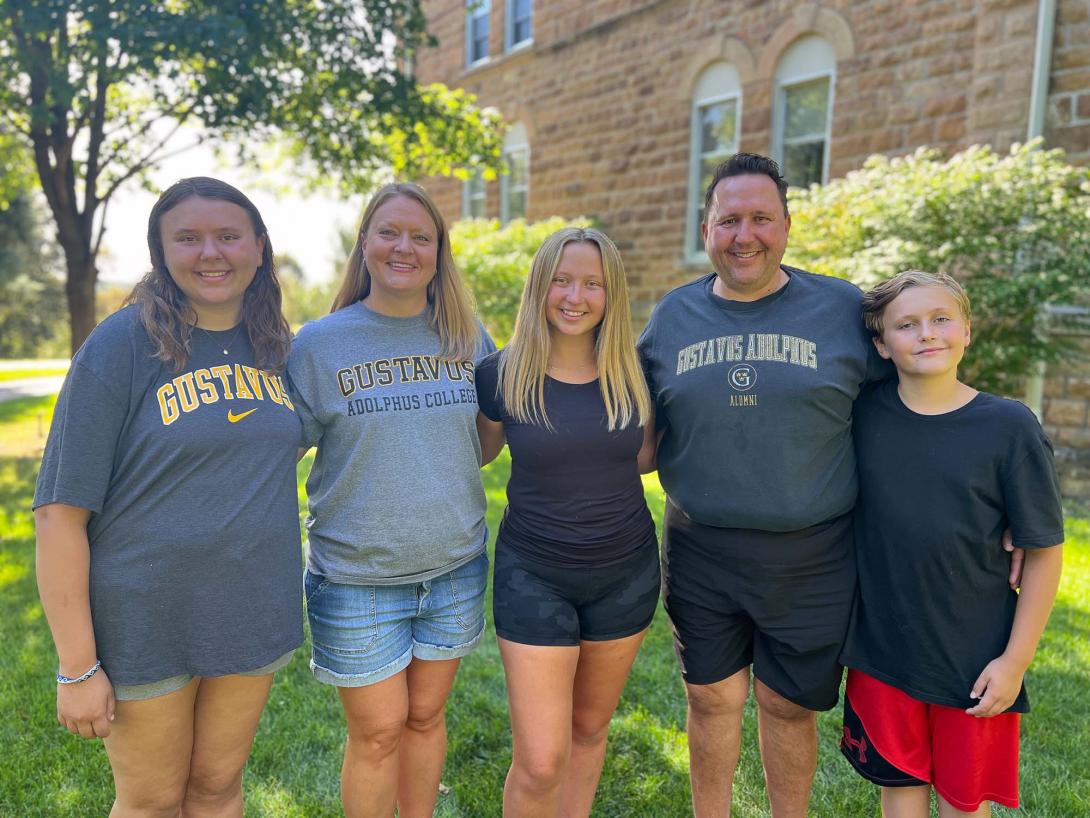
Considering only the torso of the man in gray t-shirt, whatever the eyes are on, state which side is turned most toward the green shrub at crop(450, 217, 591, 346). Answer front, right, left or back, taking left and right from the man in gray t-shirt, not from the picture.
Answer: back

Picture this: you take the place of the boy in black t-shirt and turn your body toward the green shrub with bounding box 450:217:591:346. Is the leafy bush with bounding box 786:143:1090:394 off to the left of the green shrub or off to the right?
right

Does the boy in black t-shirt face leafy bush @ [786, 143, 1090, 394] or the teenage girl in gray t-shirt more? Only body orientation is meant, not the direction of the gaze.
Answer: the teenage girl in gray t-shirt

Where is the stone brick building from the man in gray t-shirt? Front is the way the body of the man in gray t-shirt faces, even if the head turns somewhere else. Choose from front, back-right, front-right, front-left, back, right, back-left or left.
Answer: back

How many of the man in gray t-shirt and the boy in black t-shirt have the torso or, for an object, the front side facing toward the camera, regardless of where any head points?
2

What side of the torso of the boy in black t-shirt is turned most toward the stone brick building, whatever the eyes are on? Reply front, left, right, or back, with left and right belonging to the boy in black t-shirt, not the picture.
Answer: back

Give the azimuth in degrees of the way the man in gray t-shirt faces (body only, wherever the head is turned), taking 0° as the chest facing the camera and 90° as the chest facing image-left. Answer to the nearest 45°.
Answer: approximately 0°

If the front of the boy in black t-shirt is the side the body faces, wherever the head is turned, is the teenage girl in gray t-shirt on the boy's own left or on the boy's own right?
on the boy's own right

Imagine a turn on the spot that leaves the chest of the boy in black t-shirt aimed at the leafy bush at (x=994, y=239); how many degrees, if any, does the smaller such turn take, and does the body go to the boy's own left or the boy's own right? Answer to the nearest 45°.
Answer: approximately 180°
